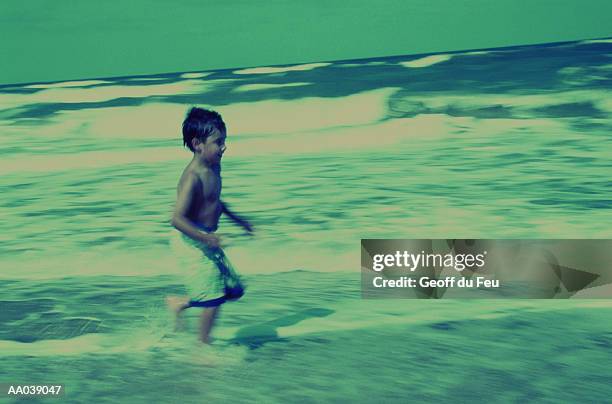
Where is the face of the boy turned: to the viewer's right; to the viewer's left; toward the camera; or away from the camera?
to the viewer's right

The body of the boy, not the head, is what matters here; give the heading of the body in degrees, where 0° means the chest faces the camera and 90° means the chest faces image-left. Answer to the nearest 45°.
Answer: approximately 270°
